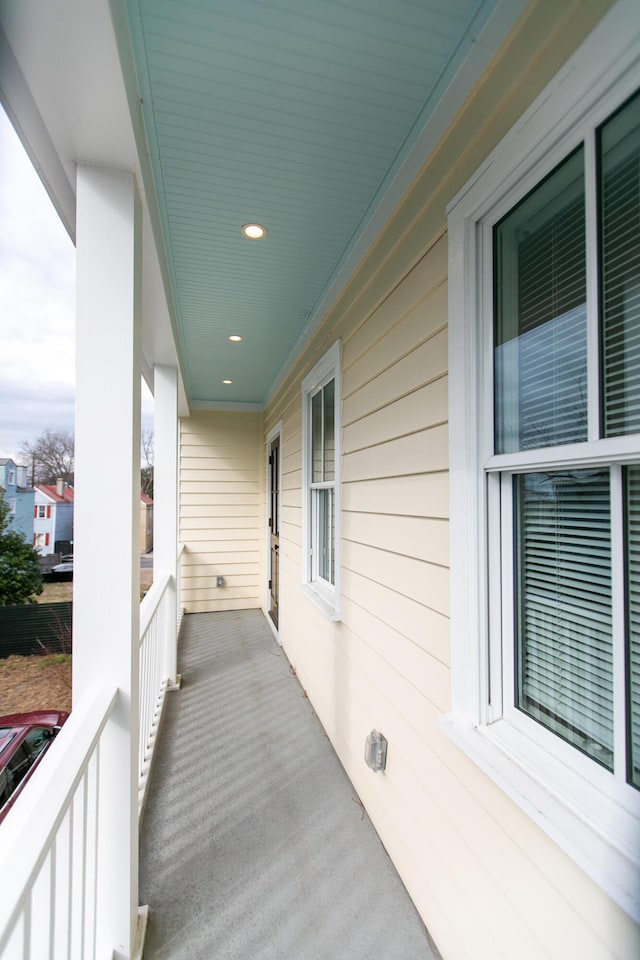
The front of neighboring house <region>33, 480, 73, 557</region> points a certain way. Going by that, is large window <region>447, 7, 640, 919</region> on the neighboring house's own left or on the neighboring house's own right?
on the neighboring house's own left

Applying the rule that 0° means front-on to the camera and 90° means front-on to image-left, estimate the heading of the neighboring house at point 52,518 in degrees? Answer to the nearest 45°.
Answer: approximately 45°
